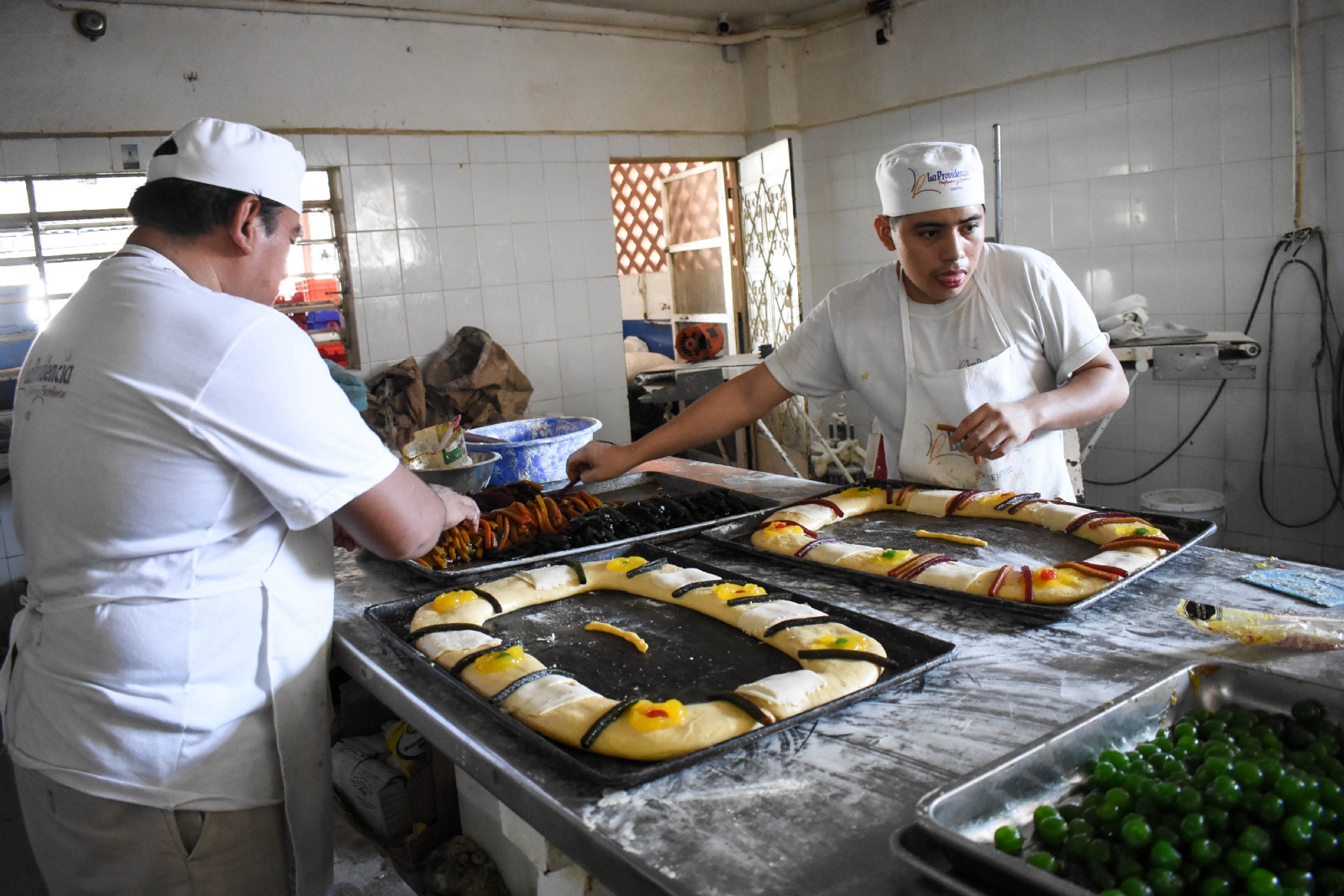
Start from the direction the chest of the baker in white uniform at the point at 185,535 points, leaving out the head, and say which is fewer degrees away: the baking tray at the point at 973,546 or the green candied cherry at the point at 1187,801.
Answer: the baking tray

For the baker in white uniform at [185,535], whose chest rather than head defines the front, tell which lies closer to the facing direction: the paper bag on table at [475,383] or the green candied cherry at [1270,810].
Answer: the paper bag on table

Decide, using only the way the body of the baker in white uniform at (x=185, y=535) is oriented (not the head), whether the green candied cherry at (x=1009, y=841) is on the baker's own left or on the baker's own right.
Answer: on the baker's own right

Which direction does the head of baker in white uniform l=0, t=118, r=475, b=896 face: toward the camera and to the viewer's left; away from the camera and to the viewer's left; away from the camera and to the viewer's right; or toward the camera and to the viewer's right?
away from the camera and to the viewer's right

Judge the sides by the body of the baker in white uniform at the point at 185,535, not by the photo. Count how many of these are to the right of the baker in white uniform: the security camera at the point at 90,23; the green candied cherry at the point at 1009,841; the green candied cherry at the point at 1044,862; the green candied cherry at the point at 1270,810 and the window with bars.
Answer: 3

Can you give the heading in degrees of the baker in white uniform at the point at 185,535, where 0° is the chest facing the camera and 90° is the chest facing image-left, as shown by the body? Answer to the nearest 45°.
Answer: approximately 225°

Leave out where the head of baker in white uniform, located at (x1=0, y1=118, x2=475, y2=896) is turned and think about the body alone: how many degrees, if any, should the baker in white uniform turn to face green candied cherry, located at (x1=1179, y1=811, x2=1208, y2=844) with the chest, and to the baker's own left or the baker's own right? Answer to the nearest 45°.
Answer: approximately 90° to the baker's own right

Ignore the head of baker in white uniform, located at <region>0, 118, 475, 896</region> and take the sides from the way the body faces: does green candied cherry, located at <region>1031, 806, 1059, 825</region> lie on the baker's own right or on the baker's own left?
on the baker's own right

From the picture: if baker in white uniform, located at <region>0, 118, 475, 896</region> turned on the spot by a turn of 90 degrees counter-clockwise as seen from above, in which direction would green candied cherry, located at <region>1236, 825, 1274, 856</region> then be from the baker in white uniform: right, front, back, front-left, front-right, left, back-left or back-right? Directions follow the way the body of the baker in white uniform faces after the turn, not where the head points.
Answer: back

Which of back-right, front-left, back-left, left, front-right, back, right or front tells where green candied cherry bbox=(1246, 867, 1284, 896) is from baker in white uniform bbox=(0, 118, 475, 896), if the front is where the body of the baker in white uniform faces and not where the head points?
right
